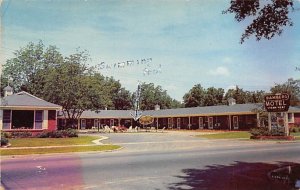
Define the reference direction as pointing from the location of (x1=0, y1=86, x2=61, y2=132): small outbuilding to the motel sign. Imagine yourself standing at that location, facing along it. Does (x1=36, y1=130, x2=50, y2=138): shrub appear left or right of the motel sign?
right

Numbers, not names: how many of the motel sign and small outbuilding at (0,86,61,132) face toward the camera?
2

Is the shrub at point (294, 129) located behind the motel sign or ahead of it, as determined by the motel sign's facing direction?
behind

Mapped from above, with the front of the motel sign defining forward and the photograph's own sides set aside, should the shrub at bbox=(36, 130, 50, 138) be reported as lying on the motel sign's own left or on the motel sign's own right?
on the motel sign's own right

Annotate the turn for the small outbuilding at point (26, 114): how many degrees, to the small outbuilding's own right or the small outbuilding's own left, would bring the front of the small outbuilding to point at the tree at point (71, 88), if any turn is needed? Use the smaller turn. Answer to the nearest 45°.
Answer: approximately 135° to the small outbuilding's own left

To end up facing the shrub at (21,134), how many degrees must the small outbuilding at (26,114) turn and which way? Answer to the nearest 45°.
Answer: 0° — it already faces it

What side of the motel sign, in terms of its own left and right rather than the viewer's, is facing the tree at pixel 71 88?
right

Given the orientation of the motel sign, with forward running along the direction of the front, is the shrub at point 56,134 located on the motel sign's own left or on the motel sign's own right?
on the motel sign's own right

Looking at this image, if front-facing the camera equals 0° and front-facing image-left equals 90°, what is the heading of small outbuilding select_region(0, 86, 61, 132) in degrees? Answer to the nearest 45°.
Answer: approximately 0°

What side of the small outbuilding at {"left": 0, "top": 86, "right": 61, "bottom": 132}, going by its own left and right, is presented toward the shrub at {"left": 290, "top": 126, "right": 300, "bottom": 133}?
left

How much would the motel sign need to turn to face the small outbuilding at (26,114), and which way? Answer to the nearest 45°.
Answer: approximately 90° to its right

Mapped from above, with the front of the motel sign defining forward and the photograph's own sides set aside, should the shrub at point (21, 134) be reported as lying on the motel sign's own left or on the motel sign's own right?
on the motel sign's own right
